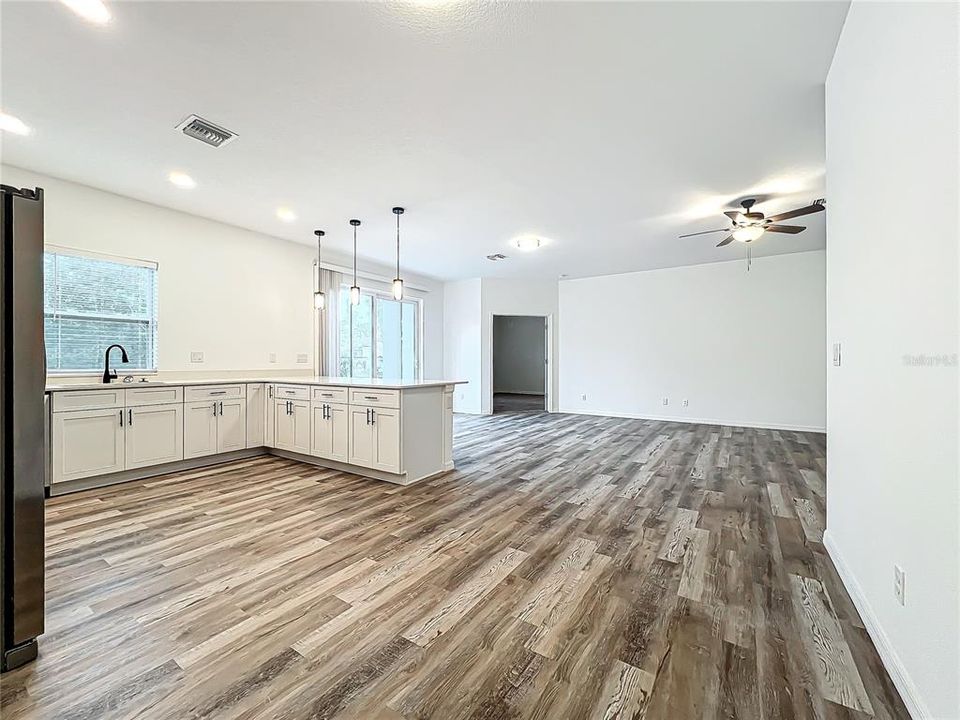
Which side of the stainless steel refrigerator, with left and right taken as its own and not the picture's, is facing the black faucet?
left

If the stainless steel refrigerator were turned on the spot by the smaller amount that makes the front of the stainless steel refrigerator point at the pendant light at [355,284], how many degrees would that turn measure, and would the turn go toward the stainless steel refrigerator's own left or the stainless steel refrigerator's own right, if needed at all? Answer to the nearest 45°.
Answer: approximately 45° to the stainless steel refrigerator's own left

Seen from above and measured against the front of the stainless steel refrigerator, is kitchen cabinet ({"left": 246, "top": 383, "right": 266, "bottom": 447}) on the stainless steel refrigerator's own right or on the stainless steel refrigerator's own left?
on the stainless steel refrigerator's own left

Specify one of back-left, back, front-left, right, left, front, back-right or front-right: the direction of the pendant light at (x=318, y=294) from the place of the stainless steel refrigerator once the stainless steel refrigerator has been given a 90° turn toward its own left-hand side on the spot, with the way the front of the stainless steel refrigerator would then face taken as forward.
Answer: front-right

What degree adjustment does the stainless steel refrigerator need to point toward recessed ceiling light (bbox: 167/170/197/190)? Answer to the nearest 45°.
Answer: approximately 45° to its left

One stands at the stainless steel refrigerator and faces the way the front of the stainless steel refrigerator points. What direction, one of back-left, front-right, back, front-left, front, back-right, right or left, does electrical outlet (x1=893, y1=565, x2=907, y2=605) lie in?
front-right

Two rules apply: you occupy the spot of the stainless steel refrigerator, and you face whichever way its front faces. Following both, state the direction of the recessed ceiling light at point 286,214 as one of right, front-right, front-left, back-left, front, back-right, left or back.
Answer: front-left

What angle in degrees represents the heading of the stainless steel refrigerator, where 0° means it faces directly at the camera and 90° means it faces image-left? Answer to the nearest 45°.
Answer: approximately 270°

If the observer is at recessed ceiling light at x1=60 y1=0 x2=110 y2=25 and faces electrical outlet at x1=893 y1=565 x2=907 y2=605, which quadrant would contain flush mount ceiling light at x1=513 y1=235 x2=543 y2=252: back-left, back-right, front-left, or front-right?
front-left
